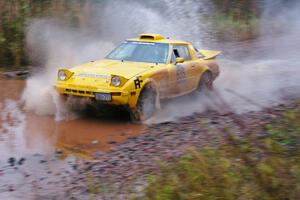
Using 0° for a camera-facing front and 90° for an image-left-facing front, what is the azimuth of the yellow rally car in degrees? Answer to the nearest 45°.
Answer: approximately 45°
